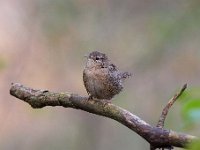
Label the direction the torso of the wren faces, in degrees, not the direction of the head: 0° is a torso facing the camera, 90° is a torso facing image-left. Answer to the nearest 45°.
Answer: approximately 45°
